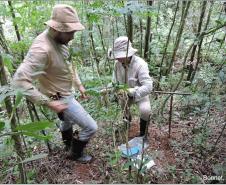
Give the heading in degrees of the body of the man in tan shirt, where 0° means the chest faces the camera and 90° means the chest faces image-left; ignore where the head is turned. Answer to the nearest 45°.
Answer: approximately 315°

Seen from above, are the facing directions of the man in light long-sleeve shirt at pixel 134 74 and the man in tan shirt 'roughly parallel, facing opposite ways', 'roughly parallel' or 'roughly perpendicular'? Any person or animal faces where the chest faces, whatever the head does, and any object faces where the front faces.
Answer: roughly perpendicular

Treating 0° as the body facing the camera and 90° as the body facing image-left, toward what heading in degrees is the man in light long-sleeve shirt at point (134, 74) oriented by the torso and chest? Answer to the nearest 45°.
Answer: approximately 45°

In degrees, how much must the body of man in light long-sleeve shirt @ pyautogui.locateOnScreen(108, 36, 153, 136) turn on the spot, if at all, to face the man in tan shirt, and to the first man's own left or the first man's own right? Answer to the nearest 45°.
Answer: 0° — they already face them
